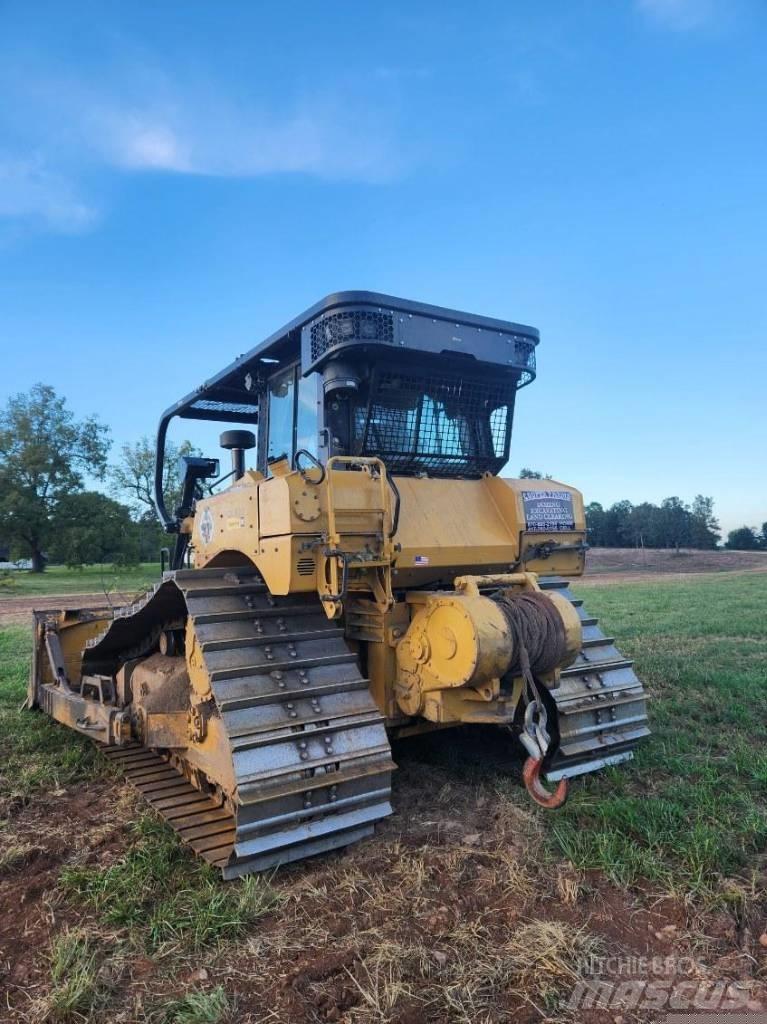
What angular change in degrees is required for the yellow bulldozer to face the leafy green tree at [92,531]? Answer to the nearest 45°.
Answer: approximately 45° to its right

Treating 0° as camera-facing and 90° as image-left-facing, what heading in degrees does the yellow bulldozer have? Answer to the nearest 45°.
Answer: approximately 135°
